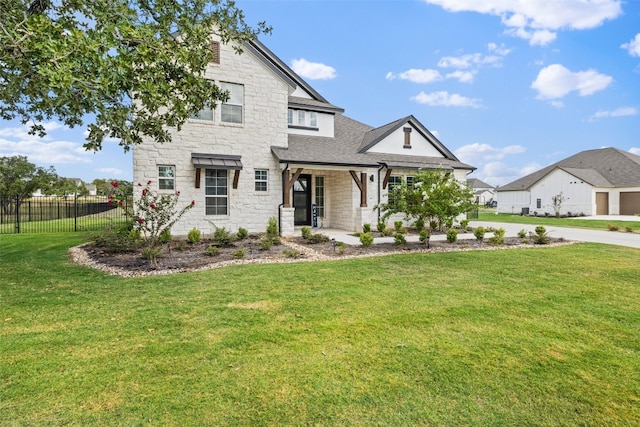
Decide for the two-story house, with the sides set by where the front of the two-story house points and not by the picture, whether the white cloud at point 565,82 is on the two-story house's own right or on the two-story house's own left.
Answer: on the two-story house's own left

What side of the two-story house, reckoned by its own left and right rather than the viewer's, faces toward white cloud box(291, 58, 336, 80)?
back

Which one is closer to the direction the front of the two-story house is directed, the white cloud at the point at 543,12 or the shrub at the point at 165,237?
the shrub

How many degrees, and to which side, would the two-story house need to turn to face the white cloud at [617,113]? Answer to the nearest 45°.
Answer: approximately 135° to its left

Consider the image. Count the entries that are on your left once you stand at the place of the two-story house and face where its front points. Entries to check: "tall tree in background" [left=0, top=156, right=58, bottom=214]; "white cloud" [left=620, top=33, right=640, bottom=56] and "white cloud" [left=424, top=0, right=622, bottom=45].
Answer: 2

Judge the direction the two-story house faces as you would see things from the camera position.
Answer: facing the viewer

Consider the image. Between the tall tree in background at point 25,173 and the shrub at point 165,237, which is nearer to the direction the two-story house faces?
the shrub

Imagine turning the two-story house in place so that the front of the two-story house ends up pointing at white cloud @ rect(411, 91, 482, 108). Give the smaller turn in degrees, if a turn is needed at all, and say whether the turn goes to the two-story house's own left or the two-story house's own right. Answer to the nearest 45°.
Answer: approximately 135° to the two-story house's own left

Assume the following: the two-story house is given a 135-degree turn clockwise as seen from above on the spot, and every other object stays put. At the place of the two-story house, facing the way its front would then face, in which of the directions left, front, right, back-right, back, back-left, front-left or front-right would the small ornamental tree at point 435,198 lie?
back
